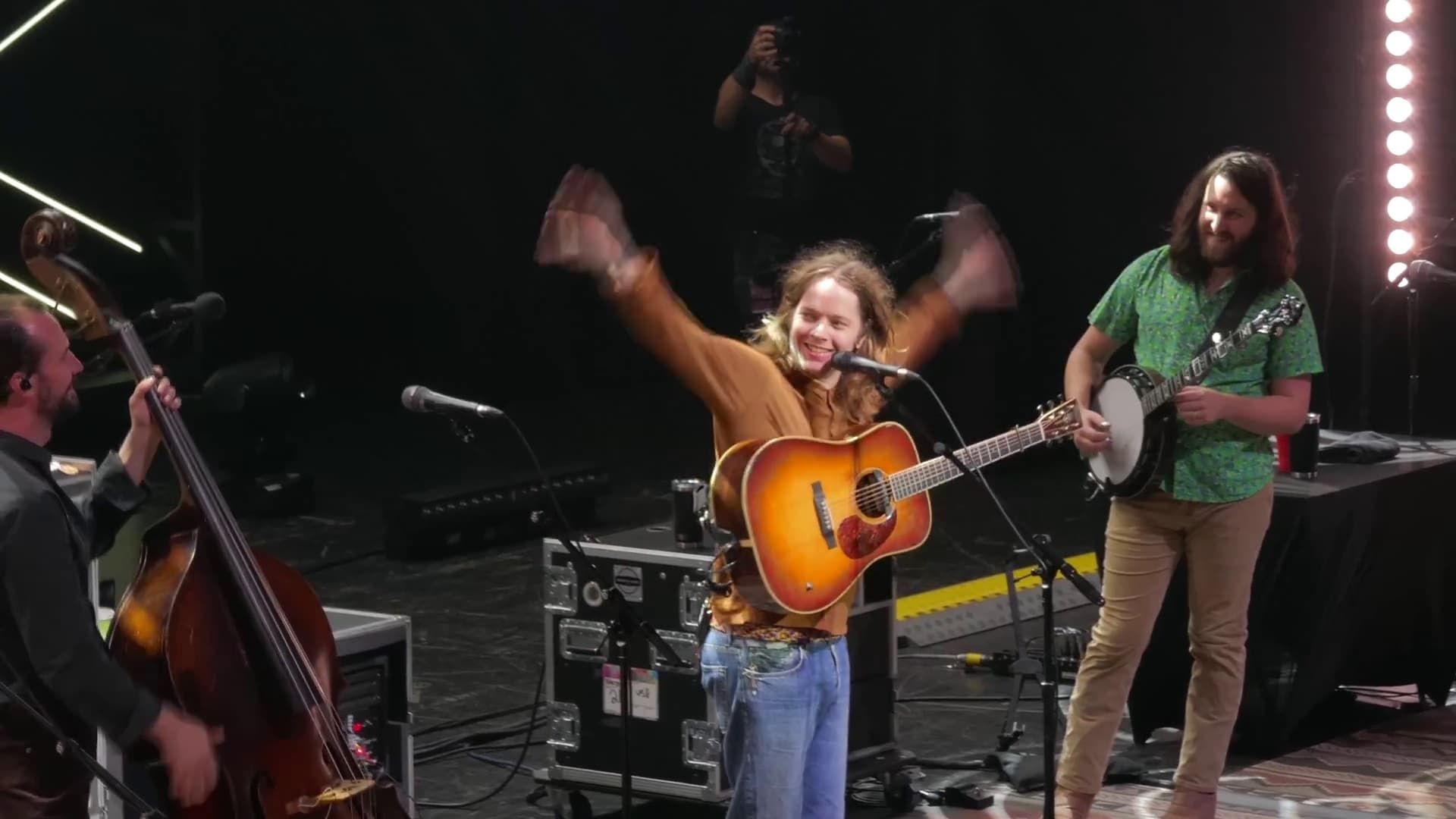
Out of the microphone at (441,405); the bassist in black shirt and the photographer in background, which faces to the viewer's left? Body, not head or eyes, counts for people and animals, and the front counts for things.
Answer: the microphone

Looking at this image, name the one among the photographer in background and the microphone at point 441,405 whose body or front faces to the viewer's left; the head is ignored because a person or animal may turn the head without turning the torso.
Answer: the microphone

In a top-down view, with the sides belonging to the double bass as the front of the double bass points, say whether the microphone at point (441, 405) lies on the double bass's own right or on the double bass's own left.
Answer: on the double bass's own left

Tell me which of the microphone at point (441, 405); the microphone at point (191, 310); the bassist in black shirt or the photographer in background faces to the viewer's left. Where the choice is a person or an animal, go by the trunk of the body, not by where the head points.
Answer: the microphone at point (441, 405)

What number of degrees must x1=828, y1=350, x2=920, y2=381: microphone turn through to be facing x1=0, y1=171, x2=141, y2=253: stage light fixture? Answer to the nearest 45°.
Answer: approximately 45° to its right

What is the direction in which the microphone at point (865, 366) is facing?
to the viewer's left

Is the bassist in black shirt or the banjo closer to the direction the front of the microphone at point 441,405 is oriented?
the bassist in black shirt

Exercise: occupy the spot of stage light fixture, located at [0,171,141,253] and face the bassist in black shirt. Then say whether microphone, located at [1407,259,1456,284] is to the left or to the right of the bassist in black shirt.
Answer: left

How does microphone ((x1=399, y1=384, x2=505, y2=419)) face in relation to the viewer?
to the viewer's left

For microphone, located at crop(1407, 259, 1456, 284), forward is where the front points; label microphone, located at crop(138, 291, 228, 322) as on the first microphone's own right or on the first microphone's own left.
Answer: on the first microphone's own left

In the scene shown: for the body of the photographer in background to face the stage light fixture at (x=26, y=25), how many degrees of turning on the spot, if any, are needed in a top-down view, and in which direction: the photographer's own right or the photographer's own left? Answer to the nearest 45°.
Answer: approximately 90° to the photographer's own right

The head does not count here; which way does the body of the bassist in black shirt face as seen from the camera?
to the viewer's right

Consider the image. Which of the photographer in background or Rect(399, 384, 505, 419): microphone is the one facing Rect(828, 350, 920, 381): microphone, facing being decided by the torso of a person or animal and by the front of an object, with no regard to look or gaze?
the photographer in background

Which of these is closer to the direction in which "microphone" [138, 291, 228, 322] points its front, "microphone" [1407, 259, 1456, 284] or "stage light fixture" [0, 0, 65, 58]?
the microphone

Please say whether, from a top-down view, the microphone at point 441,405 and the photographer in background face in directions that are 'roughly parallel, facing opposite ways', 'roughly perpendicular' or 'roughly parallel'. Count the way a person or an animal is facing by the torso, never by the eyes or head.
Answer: roughly perpendicular
